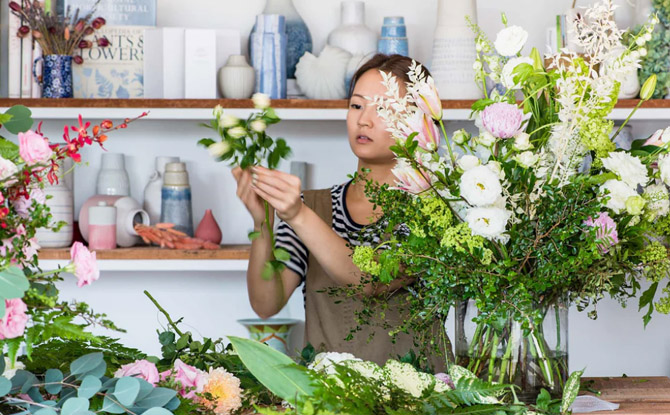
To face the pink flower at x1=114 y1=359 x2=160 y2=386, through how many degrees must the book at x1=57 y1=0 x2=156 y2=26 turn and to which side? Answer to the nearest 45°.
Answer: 0° — it already faces it

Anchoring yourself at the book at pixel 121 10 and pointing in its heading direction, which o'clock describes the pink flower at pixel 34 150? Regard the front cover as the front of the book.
The pink flower is roughly at 12 o'clock from the book.

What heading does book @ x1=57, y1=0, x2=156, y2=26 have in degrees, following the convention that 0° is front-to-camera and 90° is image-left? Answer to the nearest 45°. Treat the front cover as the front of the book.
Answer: approximately 0°

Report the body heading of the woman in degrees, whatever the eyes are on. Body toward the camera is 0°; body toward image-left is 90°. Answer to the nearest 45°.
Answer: approximately 45°

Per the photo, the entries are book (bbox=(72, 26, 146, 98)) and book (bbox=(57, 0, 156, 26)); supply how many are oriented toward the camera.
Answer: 2

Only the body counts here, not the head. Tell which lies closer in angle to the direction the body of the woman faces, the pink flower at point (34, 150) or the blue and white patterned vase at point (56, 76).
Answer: the pink flower
